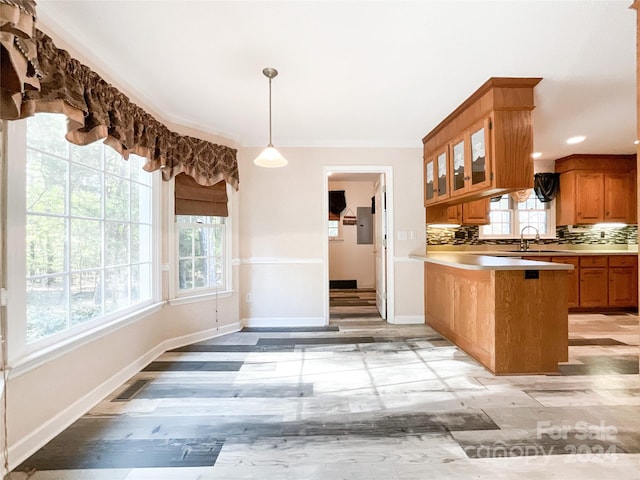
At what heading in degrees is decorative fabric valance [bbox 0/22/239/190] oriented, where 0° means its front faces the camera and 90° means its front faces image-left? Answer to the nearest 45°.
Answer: approximately 315°

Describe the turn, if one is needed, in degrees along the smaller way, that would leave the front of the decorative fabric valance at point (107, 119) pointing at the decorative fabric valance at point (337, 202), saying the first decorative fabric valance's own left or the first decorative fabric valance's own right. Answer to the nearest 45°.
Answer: approximately 90° to the first decorative fabric valance's own left

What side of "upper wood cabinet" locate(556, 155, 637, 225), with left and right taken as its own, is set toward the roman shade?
right

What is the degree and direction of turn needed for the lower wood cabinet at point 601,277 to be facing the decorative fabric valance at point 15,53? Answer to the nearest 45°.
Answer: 0° — it already faces it

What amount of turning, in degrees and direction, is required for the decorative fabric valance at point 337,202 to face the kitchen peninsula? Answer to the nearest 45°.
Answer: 0° — it already faces it

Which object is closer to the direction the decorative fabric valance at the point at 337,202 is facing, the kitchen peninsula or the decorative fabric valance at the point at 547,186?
the kitchen peninsula

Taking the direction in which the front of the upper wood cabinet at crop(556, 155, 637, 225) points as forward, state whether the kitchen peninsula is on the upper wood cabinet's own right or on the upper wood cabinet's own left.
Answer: on the upper wood cabinet's own right
